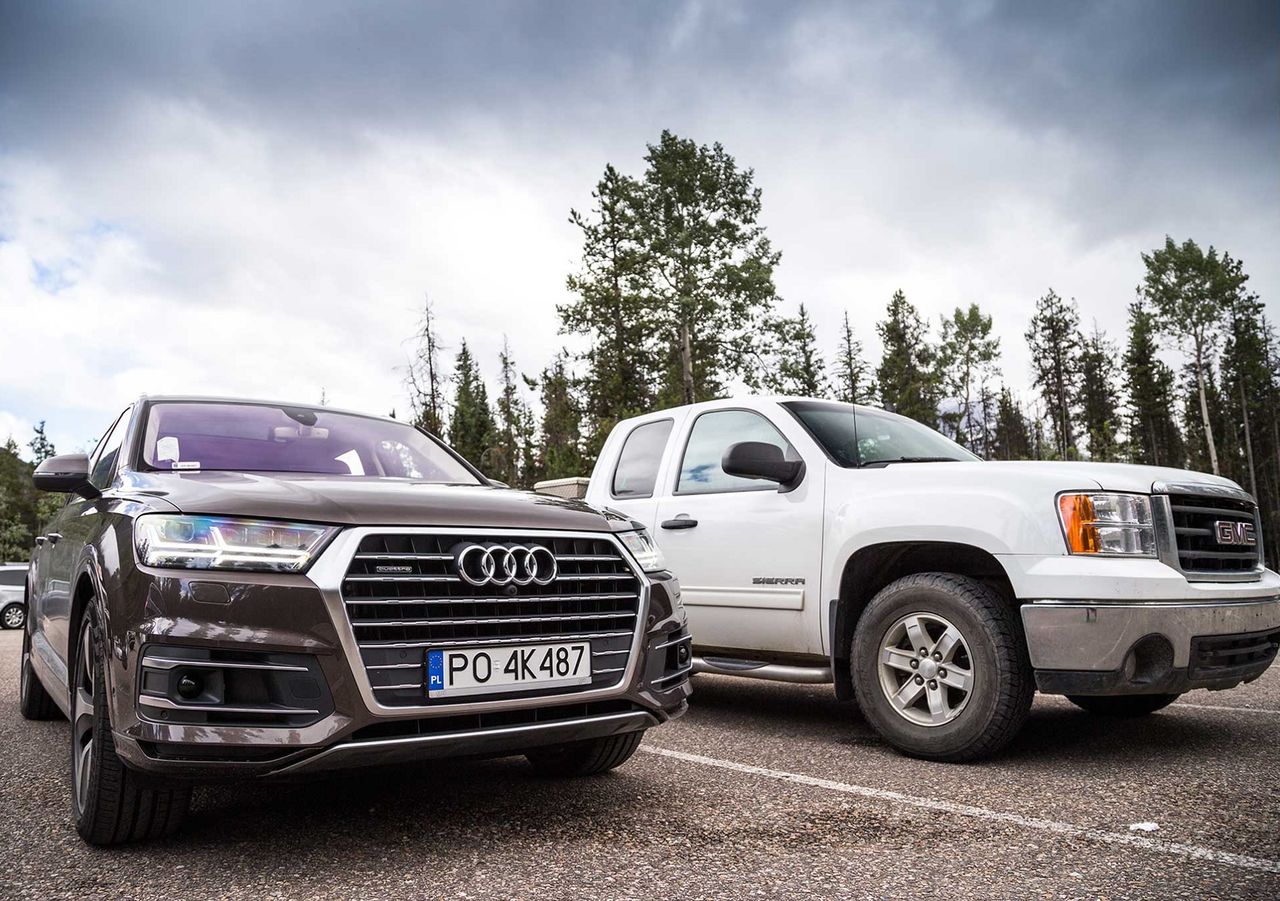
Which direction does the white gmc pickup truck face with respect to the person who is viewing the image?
facing the viewer and to the right of the viewer

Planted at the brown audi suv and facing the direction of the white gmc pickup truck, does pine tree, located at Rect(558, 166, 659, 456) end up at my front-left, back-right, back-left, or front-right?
front-left

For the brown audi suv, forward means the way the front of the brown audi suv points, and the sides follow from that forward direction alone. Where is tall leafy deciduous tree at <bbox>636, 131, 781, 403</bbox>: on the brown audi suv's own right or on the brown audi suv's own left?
on the brown audi suv's own left

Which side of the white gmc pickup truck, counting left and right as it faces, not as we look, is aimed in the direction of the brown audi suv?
right

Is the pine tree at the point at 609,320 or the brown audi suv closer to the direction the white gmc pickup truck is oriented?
the brown audi suv

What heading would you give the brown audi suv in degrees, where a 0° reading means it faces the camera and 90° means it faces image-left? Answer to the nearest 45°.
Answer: approximately 315°

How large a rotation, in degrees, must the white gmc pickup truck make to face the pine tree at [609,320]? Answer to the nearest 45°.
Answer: approximately 135° to its left

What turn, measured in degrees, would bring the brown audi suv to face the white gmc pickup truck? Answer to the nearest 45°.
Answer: approximately 45° to its left

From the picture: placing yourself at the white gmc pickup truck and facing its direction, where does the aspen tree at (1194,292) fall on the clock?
The aspen tree is roughly at 8 o'clock from the white gmc pickup truck.

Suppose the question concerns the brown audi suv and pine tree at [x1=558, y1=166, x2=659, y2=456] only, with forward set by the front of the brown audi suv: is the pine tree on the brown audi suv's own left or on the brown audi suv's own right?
on the brown audi suv's own left

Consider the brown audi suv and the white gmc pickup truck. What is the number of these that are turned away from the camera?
0

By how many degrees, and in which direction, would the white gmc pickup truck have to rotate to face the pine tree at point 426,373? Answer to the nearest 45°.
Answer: approximately 180°

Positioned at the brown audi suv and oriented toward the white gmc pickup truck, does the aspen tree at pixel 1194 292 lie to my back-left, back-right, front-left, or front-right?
front-left

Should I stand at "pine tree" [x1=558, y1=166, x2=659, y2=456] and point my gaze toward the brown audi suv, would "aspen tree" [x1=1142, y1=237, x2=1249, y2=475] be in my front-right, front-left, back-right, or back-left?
back-left
